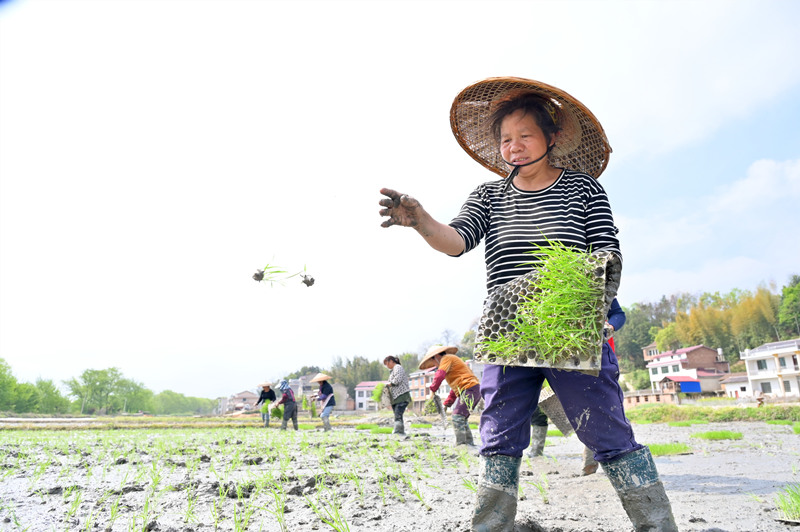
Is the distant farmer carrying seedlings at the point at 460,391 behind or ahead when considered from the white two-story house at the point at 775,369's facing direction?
ahead

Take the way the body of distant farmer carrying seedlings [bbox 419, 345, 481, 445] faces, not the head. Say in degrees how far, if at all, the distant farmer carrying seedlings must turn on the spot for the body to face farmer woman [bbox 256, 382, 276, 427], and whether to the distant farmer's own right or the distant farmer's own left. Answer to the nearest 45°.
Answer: approximately 45° to the distant farmer's own right

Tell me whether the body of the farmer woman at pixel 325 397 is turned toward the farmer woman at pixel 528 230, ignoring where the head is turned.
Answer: no

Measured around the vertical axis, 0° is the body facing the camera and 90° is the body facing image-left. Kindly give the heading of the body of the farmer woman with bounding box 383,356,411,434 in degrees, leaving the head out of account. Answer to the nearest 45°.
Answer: approximately 90°

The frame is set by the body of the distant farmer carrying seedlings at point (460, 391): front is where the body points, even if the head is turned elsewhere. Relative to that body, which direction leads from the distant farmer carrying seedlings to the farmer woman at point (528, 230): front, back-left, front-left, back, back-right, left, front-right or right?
left

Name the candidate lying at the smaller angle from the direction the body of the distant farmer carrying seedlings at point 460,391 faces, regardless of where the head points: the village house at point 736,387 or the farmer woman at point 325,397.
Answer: the farmer woman

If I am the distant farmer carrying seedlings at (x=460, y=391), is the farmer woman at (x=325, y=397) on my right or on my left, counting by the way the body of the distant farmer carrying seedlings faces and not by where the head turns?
on my right

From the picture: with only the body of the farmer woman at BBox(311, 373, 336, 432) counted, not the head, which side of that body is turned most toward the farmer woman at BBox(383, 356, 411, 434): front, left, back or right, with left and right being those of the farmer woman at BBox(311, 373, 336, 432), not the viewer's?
left

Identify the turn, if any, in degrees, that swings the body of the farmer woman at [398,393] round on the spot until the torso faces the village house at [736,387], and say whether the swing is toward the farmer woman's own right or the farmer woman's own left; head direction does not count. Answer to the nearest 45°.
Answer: approximately 135° to the farmer woman's own right

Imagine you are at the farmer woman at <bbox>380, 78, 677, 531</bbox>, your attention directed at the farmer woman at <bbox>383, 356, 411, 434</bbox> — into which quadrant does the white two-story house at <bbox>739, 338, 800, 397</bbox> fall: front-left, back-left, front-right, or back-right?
front-right

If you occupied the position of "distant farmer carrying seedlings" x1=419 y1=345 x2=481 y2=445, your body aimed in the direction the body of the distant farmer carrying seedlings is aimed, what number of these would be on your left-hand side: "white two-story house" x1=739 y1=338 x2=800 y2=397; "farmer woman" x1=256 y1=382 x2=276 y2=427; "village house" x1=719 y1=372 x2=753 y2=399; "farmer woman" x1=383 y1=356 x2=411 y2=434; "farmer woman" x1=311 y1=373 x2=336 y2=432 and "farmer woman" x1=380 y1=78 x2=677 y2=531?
1

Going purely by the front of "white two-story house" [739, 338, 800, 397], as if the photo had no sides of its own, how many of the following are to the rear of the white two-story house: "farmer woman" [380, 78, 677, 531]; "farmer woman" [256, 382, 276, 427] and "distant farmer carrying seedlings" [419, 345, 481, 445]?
0
